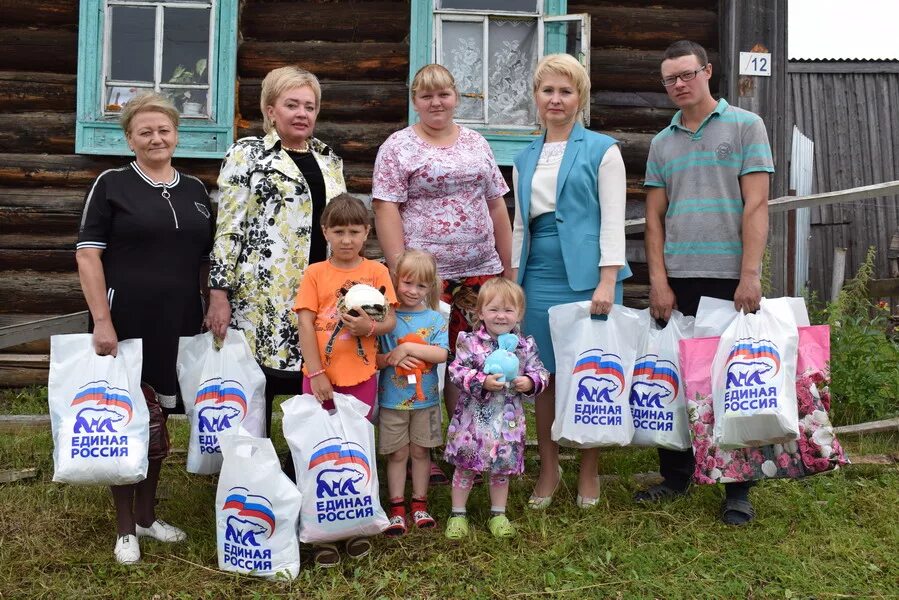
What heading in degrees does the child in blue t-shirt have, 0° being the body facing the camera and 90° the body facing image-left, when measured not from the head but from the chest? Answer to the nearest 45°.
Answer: approximately 0°

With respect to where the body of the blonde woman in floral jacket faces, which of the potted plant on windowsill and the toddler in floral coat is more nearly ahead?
the toddler in floral coat

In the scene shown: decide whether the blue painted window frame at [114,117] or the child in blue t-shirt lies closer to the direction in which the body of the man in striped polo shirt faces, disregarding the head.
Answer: the child in blue t-shirt

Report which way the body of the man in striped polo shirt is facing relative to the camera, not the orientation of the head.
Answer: toward the camera

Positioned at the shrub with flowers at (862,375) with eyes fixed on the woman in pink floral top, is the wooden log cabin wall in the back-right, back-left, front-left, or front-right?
front-right

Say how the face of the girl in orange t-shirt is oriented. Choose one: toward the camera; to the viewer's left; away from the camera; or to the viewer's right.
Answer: toward the camera

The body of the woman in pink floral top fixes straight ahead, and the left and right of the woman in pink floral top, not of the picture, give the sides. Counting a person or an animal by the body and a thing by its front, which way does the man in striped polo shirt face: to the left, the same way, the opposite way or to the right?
the same way

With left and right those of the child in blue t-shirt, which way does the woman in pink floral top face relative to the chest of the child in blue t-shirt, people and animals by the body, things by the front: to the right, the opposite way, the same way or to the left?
the same way

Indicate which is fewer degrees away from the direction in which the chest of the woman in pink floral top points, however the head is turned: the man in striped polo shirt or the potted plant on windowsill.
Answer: the man in striped polo shirt

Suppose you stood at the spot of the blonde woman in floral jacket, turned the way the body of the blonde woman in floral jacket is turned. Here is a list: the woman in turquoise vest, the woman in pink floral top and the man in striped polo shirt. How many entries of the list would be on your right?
0

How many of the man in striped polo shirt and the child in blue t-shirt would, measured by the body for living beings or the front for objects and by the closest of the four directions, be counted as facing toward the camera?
2

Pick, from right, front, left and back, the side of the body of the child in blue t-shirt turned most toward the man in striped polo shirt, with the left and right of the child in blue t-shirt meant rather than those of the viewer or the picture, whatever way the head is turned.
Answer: left

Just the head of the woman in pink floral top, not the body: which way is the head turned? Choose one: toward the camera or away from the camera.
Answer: toward the camera

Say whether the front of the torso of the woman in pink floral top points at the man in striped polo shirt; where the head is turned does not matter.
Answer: no

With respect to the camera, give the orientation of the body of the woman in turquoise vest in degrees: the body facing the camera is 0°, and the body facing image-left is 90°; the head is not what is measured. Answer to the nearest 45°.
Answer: approximately 45°

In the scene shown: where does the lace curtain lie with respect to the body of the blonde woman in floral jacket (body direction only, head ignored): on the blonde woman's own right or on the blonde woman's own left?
on the blonde woman's own left

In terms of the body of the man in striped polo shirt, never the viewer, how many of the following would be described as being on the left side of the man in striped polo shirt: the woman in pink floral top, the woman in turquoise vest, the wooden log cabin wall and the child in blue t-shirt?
0

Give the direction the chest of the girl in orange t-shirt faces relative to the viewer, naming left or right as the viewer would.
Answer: facing the viewer
